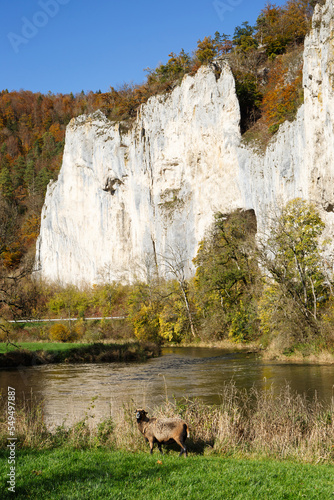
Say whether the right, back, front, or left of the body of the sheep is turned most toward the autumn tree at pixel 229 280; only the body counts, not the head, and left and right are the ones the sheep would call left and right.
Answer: right

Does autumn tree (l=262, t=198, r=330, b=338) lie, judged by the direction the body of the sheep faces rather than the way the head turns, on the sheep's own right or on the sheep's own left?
on the sheep's own right

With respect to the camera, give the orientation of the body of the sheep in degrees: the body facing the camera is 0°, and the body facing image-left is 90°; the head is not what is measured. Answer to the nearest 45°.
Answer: approximately 90°
